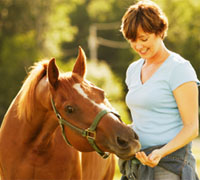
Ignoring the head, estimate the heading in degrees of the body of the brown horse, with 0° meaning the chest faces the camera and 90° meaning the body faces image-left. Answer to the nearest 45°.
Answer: approximately 315°

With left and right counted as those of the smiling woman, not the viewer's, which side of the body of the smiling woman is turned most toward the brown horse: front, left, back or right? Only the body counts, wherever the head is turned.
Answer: right
